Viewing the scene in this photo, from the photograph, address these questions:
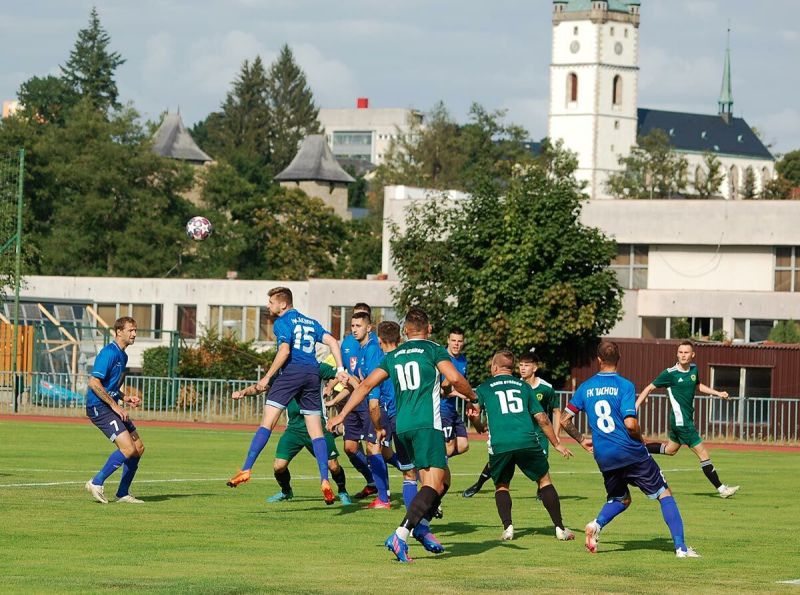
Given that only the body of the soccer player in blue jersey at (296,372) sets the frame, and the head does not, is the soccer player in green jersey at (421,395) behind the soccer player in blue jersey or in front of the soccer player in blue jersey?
behind

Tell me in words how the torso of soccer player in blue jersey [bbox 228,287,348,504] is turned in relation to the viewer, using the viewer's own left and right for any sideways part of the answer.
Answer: facing away from the viewer and to the left of the viewer

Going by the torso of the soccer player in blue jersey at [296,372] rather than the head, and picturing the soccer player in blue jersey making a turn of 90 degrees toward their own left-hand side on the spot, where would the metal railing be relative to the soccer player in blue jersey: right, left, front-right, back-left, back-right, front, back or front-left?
back-right

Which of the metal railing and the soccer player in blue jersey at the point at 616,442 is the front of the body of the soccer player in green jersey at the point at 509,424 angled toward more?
the metal railing

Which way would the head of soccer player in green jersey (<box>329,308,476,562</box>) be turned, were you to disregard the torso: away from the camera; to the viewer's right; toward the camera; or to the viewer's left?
away from the camera

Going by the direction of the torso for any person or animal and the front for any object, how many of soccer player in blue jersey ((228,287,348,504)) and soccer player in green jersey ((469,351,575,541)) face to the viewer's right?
0

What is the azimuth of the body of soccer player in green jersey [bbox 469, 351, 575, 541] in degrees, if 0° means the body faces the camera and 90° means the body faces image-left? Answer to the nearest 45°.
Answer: approximately 180°

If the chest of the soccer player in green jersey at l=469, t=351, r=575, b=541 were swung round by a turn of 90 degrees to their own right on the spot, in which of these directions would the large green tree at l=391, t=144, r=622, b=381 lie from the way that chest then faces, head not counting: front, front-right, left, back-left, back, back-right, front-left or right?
left

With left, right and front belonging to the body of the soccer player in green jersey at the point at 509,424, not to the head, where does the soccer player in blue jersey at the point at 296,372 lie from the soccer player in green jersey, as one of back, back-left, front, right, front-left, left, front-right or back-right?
front-left

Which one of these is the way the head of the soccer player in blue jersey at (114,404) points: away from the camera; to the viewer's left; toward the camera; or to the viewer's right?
to the viewer's right

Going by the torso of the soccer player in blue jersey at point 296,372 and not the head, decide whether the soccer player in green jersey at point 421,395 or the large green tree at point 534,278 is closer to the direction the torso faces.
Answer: the large green tree

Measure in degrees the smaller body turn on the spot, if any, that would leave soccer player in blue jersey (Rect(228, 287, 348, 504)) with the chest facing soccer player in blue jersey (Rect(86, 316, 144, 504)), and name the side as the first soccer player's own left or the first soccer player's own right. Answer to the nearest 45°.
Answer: approximately 45° to the first soccer player's own left
